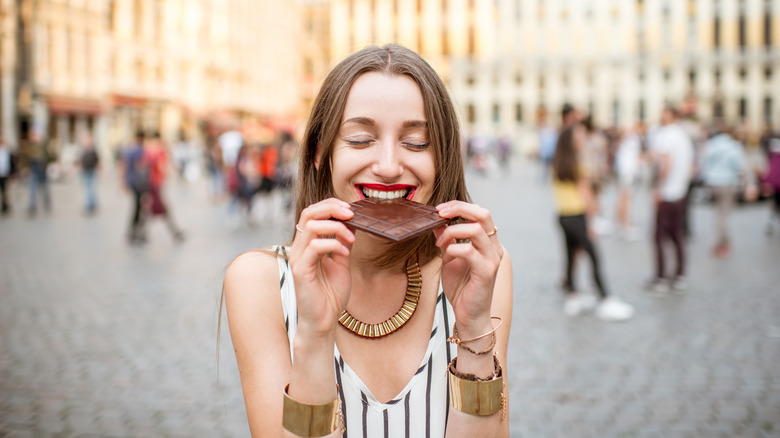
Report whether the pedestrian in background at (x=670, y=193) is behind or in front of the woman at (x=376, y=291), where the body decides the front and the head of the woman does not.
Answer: behind

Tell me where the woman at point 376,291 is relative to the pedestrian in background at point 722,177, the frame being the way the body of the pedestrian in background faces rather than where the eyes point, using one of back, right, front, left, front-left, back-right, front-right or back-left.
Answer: back

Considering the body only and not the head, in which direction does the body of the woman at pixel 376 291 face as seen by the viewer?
toward the camera

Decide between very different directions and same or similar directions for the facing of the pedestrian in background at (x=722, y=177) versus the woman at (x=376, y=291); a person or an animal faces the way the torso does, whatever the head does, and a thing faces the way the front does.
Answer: very different directions

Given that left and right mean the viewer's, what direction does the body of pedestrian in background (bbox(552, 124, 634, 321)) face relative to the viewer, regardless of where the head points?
facing to the right of the viewer

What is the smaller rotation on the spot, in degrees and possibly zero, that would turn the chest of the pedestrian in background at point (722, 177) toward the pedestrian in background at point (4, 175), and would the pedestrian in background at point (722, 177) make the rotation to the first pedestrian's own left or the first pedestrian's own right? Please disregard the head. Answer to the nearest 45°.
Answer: approximately 90° to the first pedestrian's own left

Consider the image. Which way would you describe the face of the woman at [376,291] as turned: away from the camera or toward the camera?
toward the camera

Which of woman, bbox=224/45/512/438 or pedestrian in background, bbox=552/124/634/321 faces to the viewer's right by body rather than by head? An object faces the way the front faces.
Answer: the pedestrian in background

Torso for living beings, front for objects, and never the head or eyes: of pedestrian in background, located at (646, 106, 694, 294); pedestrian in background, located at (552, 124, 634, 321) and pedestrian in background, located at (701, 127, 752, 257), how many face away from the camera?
1

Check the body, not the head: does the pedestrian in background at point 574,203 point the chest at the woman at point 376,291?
no
